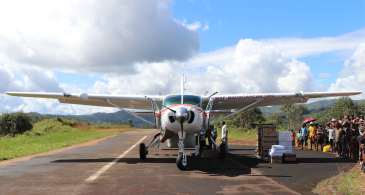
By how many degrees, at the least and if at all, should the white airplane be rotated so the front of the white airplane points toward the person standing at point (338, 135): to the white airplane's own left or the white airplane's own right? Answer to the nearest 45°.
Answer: approximately 90° to the white airplane's own left

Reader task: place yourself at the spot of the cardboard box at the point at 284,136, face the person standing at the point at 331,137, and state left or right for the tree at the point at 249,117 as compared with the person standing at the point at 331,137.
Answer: left

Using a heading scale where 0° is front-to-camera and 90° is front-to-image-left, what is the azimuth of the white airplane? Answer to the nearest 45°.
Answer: approximately 0°

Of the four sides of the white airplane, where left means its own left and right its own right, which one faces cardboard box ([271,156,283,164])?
left

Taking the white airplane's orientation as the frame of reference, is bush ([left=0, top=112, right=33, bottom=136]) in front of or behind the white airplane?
behind

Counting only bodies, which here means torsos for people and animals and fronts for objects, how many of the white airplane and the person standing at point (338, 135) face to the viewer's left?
1

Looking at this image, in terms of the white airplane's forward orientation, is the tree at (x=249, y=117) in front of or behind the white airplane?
behind

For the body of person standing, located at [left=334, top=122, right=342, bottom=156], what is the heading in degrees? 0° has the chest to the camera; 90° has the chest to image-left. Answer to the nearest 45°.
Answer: approximately 90°
